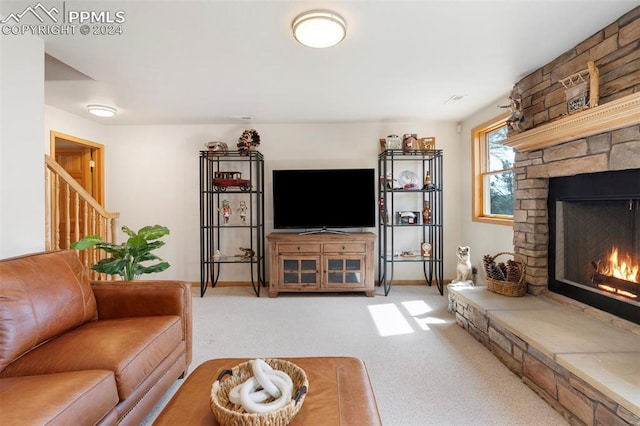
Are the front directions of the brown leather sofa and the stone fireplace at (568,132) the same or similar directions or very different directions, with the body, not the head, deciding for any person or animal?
very different directions

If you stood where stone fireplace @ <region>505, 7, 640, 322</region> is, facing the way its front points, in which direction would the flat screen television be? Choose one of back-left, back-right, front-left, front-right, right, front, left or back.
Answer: front-right

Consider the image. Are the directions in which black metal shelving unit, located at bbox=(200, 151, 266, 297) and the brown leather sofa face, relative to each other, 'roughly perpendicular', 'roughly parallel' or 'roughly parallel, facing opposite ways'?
roughly perpendicular

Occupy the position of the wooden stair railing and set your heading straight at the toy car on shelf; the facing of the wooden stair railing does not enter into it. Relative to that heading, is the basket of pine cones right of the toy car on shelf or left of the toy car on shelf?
right

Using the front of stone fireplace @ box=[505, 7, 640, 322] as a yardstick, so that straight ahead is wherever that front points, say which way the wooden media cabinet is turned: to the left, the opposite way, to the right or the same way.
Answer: to the left

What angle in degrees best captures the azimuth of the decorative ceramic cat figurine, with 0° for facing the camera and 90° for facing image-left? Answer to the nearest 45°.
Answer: approximately 45°

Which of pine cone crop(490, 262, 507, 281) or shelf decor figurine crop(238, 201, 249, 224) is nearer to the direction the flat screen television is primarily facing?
the pine cone

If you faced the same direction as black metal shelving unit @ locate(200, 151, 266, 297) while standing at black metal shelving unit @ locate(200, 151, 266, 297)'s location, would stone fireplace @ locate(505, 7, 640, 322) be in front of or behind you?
in front

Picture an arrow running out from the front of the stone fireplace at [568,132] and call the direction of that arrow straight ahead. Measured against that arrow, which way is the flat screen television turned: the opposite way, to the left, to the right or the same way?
to the left

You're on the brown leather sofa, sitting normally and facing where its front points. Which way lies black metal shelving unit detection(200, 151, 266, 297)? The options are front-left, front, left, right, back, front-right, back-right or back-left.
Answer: left

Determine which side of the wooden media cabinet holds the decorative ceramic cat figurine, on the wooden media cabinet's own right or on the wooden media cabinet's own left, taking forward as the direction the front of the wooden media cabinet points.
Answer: on the wooden media cabinet's own left

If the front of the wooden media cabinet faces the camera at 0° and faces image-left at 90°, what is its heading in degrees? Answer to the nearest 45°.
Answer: approximately 0°

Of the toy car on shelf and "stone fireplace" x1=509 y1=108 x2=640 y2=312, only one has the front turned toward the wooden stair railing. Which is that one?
the stone fireplace

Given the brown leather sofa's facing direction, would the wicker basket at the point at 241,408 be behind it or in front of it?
in front
